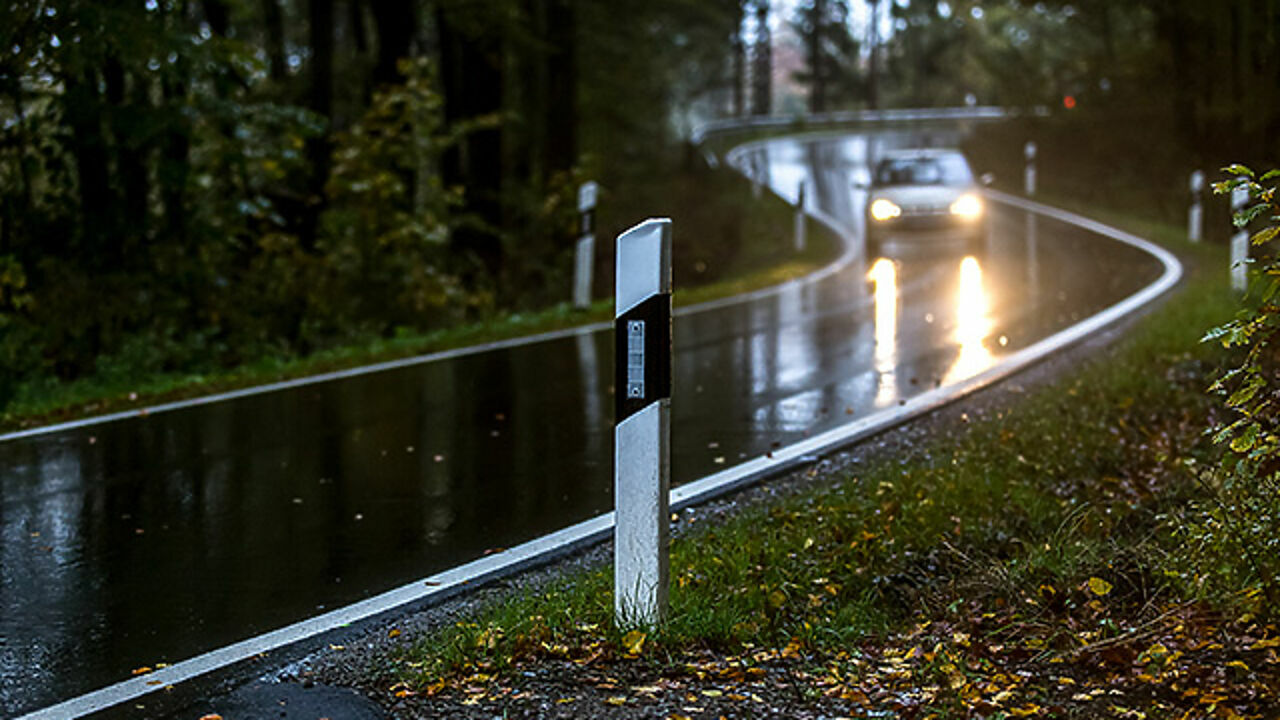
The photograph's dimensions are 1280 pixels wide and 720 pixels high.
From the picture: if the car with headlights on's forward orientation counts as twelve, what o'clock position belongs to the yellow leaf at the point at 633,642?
The yellow leaf is roughly at 12 o'clock from the car with headlights on.

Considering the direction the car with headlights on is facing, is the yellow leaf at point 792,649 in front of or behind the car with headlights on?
in front

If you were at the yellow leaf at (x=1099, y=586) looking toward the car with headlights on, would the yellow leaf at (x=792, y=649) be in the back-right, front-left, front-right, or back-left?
back-left

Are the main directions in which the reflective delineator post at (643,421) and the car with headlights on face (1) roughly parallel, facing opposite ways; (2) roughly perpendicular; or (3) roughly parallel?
roughly parallel

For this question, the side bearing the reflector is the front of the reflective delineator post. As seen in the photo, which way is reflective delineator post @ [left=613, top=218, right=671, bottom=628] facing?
toward the camera

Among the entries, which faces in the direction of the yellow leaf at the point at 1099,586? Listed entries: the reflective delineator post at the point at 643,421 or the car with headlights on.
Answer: the car with headlights on

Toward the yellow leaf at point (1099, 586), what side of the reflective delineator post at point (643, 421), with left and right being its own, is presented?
left

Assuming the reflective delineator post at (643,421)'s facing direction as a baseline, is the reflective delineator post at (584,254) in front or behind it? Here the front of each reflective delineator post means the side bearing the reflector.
behind

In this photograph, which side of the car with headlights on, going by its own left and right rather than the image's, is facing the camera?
front

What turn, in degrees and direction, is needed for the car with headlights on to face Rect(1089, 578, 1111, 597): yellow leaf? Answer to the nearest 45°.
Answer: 0° — it already faces it

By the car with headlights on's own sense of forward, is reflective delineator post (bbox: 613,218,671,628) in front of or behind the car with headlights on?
in front

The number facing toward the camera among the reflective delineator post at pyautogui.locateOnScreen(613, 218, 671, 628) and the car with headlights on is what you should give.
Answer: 2
